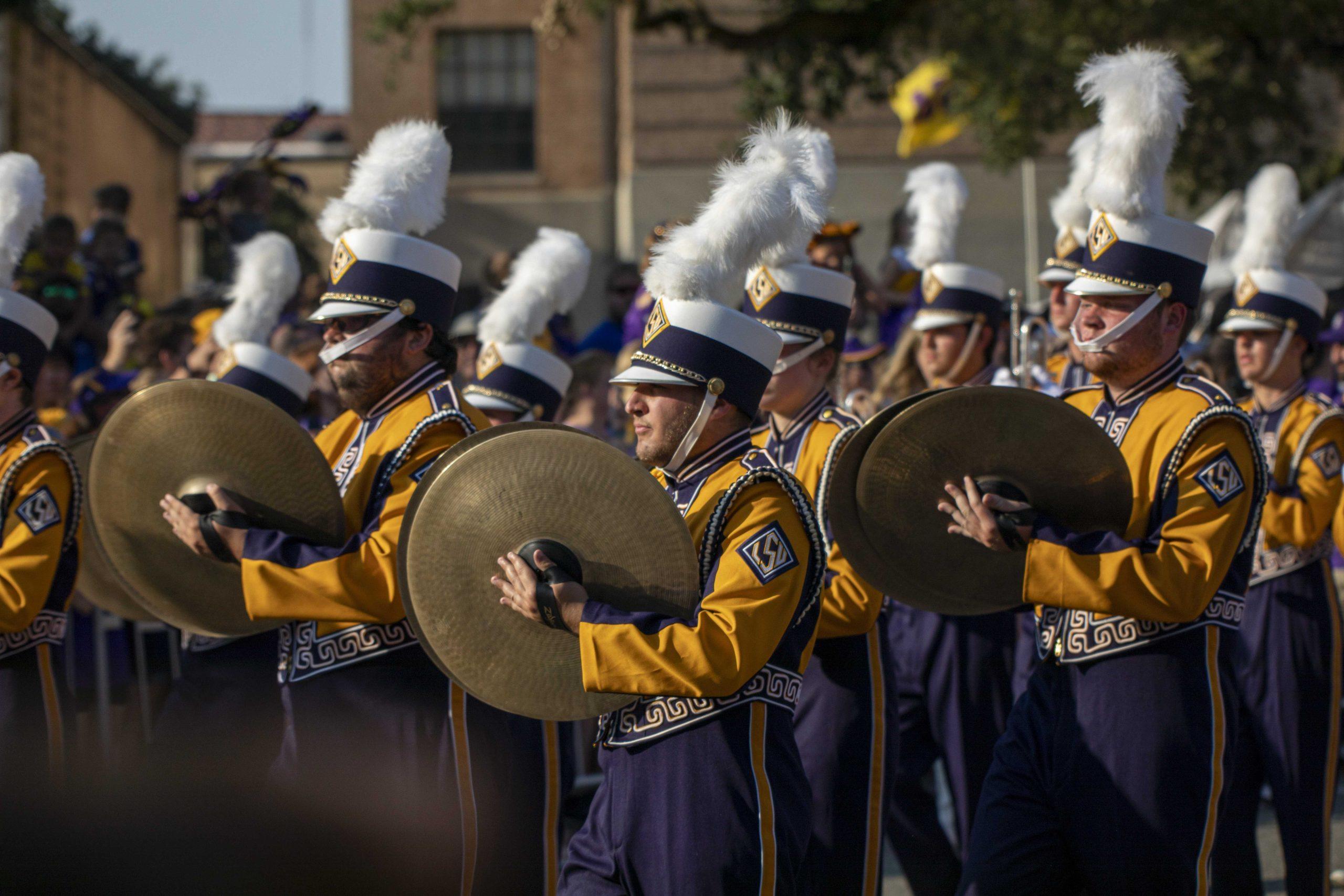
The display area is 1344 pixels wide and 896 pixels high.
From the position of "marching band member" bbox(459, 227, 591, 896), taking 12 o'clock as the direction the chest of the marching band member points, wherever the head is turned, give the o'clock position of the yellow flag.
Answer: The yellow flag is roughly at 5 o'clock from the marching band member.

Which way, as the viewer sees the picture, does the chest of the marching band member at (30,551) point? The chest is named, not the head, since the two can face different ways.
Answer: to the viewer's left

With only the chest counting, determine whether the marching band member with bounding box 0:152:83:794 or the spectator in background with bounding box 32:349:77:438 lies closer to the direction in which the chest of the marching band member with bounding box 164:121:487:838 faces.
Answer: the marching band member

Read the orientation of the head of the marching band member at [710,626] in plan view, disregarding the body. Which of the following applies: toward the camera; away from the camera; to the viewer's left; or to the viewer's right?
to the viewer's left

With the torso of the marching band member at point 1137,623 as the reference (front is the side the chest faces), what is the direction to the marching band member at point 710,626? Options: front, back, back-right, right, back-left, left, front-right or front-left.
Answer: front

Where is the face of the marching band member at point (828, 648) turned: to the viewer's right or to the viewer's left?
to the viewer's left

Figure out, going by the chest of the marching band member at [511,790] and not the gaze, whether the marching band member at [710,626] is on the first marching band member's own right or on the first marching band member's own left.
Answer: on the first marching band member's own left

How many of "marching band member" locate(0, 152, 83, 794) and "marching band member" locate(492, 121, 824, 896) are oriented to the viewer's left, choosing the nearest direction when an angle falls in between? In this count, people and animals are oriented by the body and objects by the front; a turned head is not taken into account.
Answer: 2

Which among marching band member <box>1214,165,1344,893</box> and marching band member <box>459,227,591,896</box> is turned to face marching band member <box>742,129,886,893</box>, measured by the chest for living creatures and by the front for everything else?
marching band member <box>1214,165,1344,893</box>

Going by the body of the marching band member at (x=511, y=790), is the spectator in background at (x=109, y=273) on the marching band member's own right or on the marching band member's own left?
on the marching band member's own right

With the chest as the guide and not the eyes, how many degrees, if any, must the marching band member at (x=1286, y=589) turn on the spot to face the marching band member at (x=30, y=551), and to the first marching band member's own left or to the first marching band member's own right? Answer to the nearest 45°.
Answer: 0° — they already face them

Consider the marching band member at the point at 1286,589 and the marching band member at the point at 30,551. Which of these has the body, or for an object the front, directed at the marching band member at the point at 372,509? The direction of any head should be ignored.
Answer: the marching band member at the point at 1286,589
